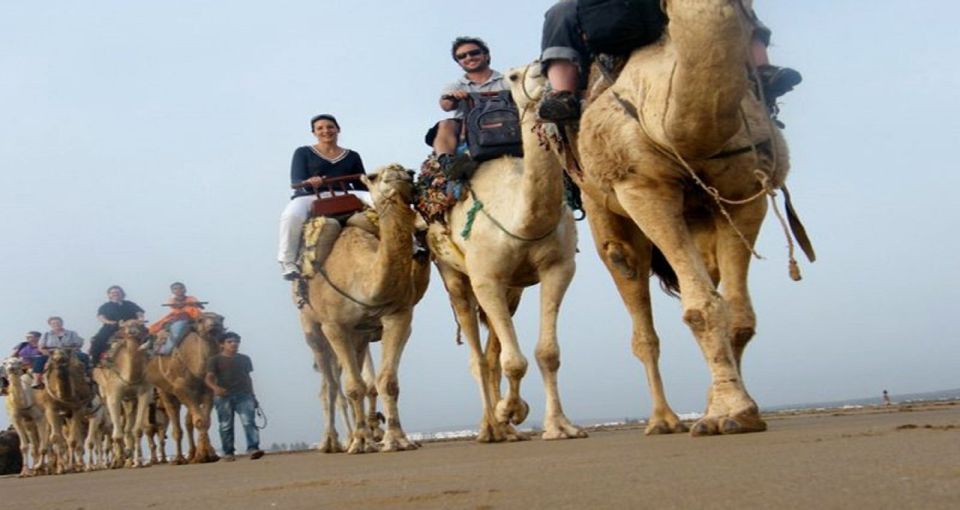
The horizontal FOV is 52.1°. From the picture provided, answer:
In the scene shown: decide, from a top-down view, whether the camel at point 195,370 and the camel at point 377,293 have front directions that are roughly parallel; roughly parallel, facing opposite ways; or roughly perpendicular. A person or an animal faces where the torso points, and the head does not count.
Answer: roughly parallel

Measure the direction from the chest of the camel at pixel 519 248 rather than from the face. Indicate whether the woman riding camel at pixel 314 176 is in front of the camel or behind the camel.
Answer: behind

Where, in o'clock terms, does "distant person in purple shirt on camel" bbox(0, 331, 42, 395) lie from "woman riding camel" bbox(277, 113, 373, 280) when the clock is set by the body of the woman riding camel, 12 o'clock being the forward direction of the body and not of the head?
The distant person in purple shirt on camel is roughly at 5 o'clock from the woman riding camel.

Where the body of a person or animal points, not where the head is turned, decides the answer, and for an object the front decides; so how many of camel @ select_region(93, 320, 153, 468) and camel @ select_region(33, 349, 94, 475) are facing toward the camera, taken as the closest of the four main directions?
2

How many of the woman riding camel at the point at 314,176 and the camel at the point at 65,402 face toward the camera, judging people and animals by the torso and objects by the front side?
2

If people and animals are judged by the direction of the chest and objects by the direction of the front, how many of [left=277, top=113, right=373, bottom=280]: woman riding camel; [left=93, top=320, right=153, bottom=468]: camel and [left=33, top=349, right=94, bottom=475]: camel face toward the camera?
3

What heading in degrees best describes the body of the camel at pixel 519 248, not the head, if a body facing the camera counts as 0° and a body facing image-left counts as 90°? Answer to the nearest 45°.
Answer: approximately 315°

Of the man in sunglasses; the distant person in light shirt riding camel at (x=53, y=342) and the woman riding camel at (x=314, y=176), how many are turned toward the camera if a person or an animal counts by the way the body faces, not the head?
3

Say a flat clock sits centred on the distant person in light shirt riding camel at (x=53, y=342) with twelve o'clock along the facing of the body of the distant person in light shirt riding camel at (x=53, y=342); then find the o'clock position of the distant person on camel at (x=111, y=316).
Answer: the distant person on camel at (x=111, y=316) is roughly at 10 o'clock from the distant person in light shirt riding camel at (x=53, y=342).

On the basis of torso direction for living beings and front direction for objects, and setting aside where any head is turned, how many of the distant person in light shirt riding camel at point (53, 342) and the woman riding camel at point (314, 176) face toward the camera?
2

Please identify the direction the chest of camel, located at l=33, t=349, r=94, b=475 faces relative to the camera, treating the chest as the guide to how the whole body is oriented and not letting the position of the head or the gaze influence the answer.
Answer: toward the camera

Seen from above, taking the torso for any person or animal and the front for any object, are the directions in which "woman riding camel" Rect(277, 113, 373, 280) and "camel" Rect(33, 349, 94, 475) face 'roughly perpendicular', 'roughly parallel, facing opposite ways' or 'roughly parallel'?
roughly parallel

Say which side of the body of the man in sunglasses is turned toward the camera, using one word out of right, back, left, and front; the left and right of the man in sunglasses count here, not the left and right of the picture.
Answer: front

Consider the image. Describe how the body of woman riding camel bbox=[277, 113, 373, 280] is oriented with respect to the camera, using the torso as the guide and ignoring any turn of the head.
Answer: toward the camera

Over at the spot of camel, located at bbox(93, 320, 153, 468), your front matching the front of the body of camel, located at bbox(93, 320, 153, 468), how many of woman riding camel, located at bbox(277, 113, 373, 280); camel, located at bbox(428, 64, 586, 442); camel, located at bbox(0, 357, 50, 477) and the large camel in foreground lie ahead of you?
3

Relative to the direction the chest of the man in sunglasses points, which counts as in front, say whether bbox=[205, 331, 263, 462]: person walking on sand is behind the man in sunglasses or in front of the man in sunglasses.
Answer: behind
